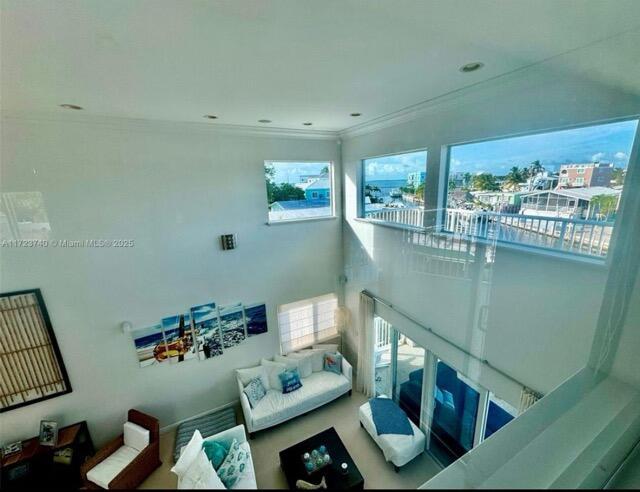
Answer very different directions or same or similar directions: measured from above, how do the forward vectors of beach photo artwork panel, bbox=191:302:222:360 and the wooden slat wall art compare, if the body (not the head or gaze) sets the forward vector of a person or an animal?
same or similar directions

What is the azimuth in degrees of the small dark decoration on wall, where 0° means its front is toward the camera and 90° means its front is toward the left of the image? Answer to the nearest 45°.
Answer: approximately 315°

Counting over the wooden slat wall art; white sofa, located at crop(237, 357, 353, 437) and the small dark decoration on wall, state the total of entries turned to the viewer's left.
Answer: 0

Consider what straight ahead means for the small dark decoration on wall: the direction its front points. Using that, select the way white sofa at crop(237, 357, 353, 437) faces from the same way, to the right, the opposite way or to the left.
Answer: the same way

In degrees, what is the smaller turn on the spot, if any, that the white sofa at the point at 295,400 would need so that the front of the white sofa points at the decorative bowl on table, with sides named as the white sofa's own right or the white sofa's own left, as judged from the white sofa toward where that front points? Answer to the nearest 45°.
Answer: approximately 45° to the white sofa's own right

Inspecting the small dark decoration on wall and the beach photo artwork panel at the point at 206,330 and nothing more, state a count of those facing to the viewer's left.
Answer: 0

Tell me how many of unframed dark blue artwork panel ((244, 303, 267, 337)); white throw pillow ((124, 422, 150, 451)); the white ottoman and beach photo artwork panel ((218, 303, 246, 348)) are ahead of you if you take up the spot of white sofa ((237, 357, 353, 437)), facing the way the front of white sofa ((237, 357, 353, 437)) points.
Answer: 1

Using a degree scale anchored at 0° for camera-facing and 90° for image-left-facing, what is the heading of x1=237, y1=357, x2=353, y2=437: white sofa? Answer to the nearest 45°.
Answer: approximately 315°

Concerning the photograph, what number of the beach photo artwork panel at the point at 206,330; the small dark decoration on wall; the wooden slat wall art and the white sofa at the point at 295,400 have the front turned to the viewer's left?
0

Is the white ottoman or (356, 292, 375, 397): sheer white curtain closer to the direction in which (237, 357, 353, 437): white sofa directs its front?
the white ottoman

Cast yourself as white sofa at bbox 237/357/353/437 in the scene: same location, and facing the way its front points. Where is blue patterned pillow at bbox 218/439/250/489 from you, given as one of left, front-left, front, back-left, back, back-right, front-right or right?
front-right

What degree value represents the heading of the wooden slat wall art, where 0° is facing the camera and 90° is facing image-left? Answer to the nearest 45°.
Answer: approximately 315°

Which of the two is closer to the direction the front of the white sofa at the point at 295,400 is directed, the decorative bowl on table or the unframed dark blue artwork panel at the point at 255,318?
the decorative bowl on table

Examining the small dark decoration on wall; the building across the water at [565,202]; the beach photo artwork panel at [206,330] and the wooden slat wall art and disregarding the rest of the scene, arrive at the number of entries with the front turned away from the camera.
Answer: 0

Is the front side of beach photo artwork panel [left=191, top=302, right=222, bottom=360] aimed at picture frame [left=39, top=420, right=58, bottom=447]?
no
